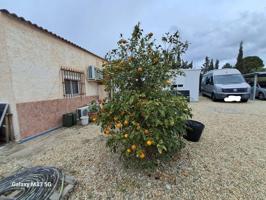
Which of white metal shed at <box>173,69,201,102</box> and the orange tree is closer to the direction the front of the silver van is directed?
the orange tree

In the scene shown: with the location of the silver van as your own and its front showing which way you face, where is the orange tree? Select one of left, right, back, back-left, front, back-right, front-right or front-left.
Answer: front-right

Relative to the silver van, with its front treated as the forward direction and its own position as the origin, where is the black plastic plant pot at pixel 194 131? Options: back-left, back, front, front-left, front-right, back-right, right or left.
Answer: front-right

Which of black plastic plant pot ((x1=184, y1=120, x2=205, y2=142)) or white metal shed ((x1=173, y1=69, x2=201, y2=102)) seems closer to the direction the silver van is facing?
the black plastic plant pot

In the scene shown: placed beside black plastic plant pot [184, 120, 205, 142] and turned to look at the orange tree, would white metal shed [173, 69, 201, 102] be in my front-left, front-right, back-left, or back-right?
back-right
